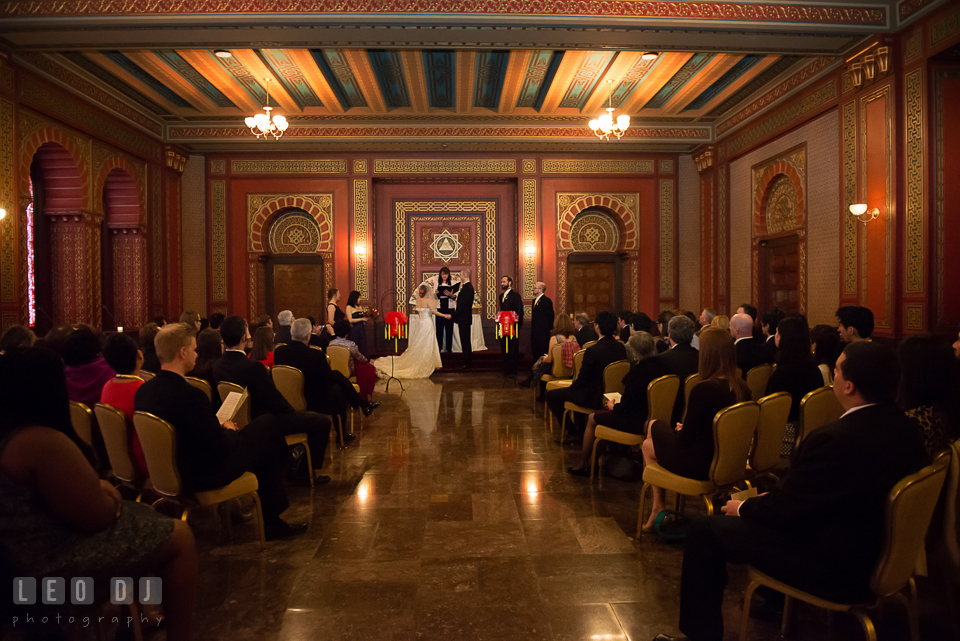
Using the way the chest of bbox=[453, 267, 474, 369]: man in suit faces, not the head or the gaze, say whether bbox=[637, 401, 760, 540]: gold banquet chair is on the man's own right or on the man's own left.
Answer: on the man's own left

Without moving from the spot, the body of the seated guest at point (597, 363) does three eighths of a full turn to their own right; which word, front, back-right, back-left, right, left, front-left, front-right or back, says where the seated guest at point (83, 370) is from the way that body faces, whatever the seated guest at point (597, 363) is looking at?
back-right

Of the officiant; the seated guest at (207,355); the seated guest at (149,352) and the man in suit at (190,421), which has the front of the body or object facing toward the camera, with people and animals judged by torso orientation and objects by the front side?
the officiant

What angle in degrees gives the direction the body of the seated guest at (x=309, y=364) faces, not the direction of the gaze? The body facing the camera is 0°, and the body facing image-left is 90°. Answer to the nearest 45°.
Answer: approximately 225°

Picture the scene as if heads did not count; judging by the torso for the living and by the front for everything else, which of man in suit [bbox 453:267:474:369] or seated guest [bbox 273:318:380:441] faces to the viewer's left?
the man in suit

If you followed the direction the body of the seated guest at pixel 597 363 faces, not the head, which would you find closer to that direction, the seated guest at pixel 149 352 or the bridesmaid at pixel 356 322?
the bridesmaid

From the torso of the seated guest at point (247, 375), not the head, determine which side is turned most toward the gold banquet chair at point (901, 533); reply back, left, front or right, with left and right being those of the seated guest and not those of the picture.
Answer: right

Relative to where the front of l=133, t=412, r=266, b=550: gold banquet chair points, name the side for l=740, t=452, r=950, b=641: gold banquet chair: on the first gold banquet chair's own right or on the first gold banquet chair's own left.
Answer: on the first gold banquet chair's own right

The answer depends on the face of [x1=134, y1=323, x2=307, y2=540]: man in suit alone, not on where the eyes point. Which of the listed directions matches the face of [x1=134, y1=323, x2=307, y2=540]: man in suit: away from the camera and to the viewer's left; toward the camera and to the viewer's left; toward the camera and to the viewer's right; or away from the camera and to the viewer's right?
away from the camera and to the viewer's right

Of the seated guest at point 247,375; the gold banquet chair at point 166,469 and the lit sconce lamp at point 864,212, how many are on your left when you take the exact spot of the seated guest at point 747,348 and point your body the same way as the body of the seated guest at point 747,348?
2

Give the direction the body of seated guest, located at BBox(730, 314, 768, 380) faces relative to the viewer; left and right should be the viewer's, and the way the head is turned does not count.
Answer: facing away from the viewer and to the left of the viewer
